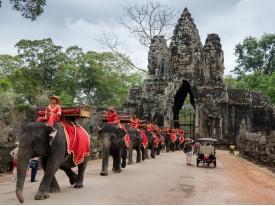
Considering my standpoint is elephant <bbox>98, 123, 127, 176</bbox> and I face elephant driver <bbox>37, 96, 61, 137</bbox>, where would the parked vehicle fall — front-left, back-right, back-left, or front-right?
back-left

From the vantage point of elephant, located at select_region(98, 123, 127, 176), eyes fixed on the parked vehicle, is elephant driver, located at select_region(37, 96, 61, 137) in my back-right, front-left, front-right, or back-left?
back-right

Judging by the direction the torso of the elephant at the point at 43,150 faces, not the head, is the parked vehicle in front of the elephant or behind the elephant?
behind

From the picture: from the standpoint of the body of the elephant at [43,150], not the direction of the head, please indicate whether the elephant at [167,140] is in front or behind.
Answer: behind

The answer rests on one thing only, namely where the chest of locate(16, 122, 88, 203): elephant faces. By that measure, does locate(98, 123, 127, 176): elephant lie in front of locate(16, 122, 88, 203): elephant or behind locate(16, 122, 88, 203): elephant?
behind

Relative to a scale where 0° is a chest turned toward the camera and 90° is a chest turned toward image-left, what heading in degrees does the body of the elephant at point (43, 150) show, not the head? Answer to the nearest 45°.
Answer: approximately 45°
